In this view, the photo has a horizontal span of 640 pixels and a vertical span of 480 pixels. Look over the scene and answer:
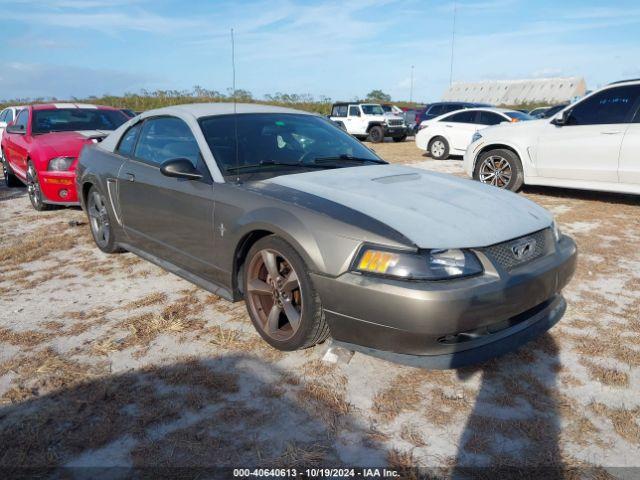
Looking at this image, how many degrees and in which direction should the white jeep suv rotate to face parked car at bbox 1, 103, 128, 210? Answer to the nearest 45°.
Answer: approximately 45° to its right

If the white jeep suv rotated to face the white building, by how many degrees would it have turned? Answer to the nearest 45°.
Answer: approximately 90° to its left

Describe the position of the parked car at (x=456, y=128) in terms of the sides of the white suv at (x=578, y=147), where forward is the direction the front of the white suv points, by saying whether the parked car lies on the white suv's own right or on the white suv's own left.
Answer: on the white suv's own right

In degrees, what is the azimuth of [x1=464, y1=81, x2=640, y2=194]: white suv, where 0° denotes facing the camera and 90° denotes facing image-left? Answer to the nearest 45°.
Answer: approximately 90°

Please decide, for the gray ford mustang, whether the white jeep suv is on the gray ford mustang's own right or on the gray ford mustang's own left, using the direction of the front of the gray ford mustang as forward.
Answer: on the gray ford mustang's own left

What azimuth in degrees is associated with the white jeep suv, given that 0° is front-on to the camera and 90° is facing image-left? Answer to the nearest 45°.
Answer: approximately 315°

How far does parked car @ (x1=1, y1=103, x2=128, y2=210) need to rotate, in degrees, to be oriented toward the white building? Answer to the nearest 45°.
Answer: approximately 90° to its left

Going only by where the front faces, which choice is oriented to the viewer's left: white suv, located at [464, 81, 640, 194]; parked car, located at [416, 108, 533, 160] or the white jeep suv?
the white suv

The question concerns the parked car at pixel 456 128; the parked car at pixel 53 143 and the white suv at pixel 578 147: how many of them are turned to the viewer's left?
1

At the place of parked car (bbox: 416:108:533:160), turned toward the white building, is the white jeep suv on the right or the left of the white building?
left
